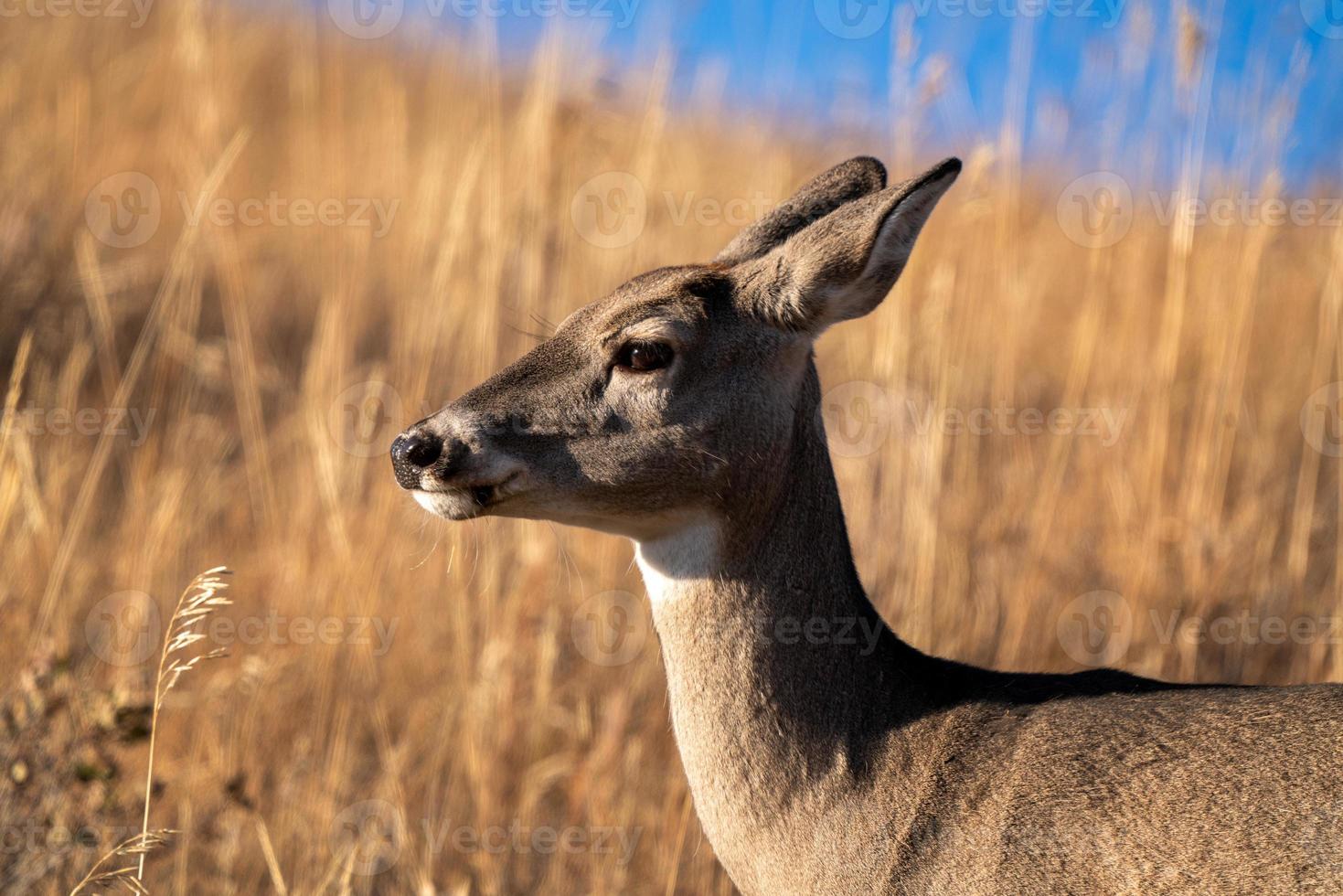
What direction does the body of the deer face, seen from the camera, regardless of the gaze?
to the viewer's left
